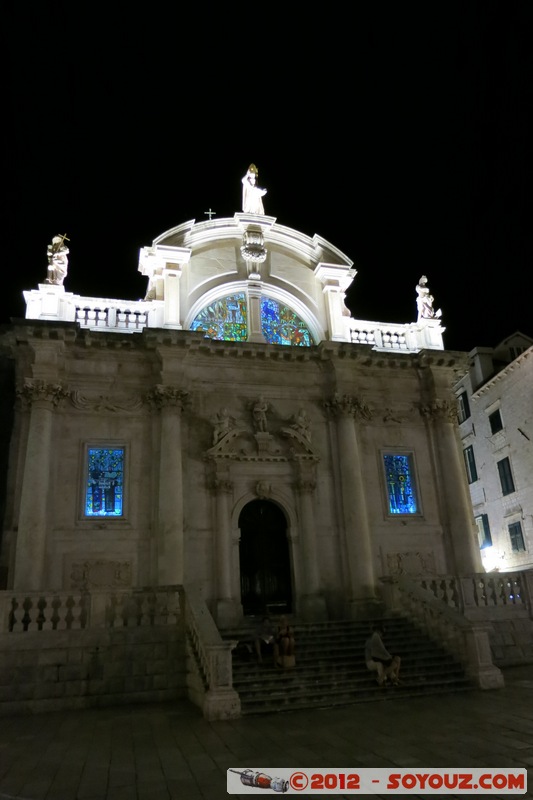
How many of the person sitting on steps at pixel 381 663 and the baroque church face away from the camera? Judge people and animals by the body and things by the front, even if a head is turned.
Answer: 0

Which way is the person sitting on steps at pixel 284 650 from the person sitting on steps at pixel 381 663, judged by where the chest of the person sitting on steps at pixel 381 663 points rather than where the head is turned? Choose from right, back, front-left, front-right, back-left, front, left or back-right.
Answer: back-right

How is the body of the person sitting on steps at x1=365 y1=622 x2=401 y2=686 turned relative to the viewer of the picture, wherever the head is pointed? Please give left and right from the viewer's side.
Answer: facing the viewer and to the right of the viewer

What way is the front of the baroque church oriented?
toward the camera
